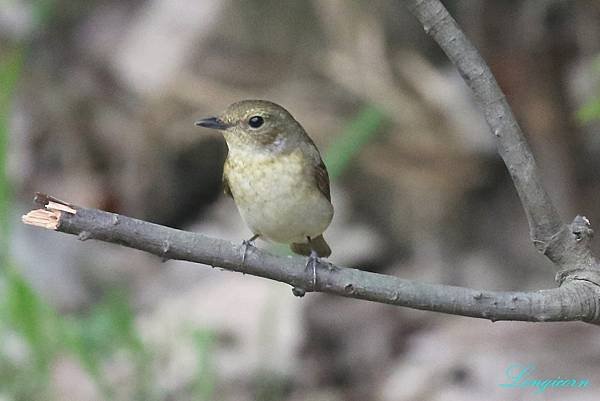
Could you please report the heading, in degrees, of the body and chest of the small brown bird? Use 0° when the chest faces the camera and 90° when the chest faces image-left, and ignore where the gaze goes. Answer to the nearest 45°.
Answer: approximately 45°

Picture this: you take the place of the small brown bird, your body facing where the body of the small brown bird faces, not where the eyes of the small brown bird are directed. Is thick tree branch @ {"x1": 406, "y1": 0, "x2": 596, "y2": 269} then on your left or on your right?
on your left
